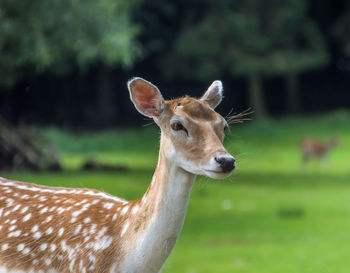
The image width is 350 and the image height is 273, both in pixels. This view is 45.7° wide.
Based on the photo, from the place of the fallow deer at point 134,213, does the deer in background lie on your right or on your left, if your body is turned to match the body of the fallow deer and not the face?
on your left

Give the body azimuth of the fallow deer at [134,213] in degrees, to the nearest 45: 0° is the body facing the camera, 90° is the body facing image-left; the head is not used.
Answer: approximately 270°

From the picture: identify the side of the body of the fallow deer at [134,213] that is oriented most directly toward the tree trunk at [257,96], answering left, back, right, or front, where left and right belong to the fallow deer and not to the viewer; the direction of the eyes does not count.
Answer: left
